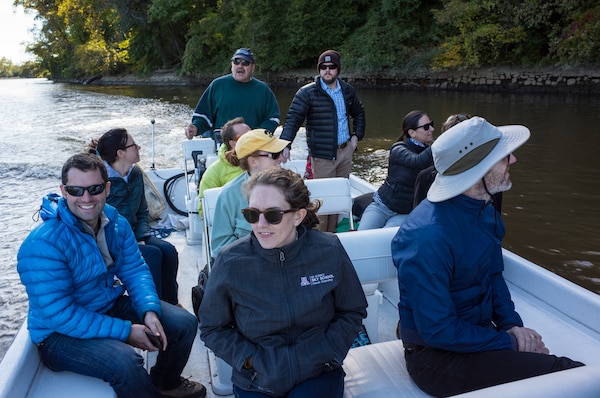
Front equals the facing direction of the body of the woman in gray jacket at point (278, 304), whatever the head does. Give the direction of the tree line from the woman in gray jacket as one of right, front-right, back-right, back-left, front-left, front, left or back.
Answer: back

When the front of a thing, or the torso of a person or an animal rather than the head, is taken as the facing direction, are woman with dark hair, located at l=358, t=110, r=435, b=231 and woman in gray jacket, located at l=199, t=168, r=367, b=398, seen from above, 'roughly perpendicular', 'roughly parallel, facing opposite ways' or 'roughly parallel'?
roughly perpendicular

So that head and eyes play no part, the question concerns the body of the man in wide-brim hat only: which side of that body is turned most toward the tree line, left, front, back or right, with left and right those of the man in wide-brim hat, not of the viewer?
left

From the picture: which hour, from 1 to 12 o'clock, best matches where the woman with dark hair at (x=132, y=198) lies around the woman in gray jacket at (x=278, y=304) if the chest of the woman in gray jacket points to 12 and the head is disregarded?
The woman with dark hair is roughly at 5 o'clock from the woman in gray jacket.

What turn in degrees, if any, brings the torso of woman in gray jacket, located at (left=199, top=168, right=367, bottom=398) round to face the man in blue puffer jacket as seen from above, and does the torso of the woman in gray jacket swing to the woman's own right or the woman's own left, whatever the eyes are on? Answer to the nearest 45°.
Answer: approximately 90° to the woman's own right

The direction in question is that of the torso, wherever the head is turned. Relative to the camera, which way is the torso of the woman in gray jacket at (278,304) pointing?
toward the camera

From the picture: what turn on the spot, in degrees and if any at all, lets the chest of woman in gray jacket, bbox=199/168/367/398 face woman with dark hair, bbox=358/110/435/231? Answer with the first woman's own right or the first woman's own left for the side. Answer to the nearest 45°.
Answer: approximately 135° to the first woman's own left

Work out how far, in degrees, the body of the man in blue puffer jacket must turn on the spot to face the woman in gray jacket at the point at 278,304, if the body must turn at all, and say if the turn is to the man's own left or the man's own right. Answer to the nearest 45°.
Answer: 0° — they already face them

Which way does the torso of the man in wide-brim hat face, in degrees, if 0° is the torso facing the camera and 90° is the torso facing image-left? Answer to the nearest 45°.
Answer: approximately 270°

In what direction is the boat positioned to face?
toward the camera
